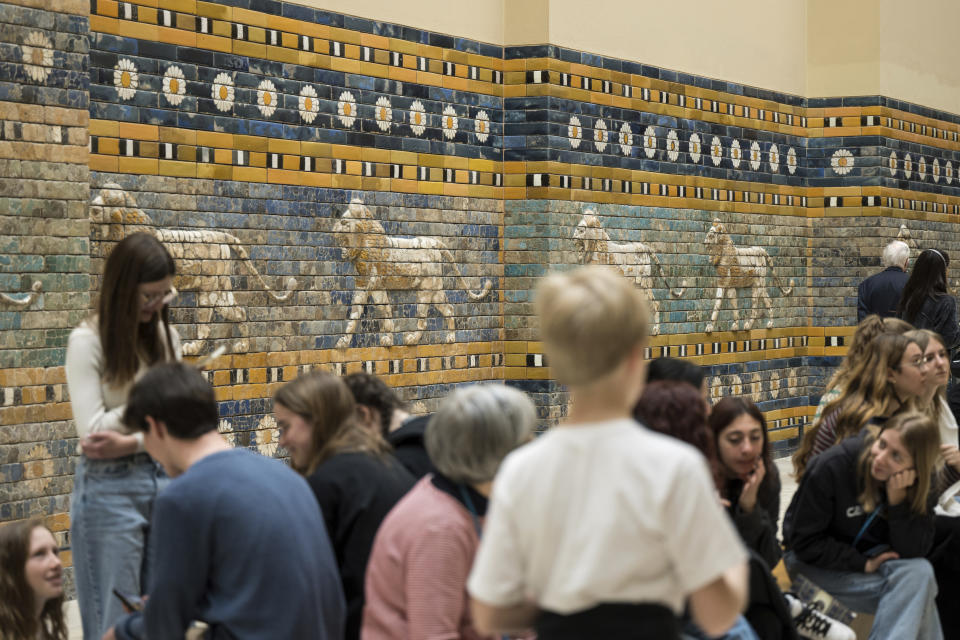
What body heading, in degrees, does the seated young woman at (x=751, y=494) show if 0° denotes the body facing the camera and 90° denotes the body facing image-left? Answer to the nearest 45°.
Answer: approximately 0°

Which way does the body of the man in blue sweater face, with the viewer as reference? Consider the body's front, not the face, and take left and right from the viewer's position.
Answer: facing away from the viewer and to the left of the viewer

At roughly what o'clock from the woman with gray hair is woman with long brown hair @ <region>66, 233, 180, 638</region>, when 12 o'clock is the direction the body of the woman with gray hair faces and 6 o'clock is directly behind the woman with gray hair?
The woman with long brown hair is roughly at 9 o'clock from the woman with gray hair.

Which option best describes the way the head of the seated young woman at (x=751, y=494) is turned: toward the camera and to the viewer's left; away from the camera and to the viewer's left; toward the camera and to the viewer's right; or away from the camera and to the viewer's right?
toward the camera and to the viewer's left

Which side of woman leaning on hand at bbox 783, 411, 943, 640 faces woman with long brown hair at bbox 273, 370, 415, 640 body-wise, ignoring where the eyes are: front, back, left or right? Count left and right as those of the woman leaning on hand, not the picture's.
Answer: right

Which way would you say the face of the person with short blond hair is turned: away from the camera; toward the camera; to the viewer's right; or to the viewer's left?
away from the camera

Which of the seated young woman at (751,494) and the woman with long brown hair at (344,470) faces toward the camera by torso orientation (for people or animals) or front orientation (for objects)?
the seated young woman

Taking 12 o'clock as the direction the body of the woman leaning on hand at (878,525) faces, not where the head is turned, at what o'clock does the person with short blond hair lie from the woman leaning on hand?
The person with short blond hair is roughly at 2 o'clock from the woman leaning on hand.

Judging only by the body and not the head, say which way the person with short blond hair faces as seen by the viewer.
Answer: away from the camera

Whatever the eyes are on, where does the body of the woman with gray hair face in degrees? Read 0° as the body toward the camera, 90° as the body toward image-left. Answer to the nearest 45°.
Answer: approximately 225°

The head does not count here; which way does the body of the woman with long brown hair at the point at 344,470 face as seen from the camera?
to the viewer's left

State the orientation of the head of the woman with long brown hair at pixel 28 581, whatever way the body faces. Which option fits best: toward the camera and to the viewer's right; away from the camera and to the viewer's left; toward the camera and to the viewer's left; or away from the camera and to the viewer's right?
toward the camera and to the viewer's right
